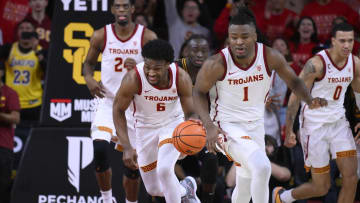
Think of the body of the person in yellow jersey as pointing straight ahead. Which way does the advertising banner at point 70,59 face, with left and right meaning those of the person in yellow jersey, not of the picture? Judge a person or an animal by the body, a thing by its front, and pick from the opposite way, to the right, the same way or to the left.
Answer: the same way

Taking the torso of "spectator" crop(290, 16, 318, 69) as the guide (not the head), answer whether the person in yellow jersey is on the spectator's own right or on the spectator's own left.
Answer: on the spectator's own right

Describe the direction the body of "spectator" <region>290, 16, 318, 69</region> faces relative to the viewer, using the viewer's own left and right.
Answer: facing the viewer

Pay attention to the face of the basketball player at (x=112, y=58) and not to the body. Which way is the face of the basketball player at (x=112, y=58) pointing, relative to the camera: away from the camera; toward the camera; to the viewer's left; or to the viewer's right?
toward the camera

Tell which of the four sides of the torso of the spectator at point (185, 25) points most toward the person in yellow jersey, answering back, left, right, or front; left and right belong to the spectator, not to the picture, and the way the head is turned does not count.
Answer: right

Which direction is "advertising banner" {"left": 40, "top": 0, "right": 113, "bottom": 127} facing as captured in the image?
toward the camera

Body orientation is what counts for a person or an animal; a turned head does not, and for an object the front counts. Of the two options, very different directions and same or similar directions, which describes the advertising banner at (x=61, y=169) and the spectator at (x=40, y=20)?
same or similar directions

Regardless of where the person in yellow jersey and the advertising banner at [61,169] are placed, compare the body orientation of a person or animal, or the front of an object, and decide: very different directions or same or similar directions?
same or similar directions

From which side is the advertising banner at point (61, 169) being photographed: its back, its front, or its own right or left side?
front

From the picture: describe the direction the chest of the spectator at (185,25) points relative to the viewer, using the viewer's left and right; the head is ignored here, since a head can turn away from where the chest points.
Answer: facing the viewer

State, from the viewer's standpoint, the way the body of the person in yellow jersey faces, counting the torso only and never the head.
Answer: toward the camera

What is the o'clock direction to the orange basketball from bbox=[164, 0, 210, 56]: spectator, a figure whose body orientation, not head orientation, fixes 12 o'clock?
The orange basketball is roughly at 12 o'clock from the spectator.

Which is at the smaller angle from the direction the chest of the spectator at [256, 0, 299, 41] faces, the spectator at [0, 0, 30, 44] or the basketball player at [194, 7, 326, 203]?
the basketball player
